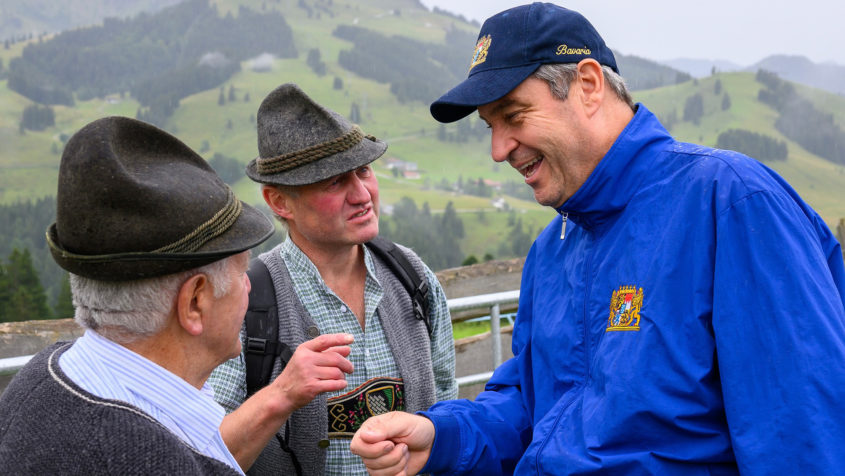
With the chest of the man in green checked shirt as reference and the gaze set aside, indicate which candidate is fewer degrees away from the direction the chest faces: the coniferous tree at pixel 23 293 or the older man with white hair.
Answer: the older man with white hair

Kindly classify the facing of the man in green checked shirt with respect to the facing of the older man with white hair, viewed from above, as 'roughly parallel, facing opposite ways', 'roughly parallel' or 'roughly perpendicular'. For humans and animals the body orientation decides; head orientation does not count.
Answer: roughly perpendicular

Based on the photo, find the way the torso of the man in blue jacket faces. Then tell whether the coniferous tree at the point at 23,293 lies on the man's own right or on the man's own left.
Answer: on the man's own right

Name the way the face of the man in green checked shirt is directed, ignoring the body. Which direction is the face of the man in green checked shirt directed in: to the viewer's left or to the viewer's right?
to the viewer's right

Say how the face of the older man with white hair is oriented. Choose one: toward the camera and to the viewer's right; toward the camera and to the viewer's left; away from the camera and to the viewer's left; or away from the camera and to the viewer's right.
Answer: away from the camera and to the viewer's right

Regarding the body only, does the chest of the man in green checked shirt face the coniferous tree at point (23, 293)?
no

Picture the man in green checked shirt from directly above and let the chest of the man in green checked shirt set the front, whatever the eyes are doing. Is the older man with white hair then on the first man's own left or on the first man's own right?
on the first man's own right

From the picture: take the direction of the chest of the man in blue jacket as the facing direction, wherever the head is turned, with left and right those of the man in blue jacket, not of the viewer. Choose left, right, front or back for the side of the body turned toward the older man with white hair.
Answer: front

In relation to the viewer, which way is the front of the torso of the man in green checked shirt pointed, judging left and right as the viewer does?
facing the viewer and to the right of the viewer

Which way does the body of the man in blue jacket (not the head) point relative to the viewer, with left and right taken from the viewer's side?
facing the viewer and to the left of the viewer

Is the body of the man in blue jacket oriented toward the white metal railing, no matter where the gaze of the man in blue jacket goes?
no

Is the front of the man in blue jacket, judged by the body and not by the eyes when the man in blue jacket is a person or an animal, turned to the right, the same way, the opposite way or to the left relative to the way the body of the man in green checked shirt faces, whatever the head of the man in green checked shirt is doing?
to the right

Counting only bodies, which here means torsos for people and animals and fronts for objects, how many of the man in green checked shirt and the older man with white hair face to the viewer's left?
0

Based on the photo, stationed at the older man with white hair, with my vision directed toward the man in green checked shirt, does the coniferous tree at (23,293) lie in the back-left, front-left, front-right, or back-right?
front-left

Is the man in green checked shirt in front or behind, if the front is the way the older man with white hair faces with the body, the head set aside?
in front

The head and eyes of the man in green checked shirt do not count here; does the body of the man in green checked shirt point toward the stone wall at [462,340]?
no

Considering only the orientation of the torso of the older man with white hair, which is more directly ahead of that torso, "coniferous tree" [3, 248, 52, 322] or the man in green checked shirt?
the man in green checked shirt

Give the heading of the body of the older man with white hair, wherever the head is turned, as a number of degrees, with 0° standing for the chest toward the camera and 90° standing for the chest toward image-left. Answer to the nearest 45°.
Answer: approximately 225°
